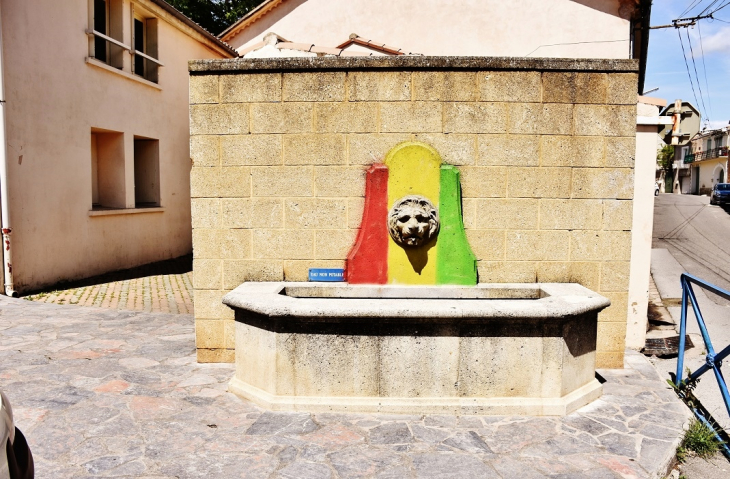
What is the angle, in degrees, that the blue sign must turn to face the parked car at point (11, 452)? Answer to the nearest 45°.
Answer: approximately 45° to its right

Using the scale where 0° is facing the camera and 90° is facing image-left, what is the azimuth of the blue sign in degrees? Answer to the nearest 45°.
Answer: approximately 0°

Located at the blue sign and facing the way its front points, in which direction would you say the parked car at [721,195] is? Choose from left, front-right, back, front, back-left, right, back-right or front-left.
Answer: back-left

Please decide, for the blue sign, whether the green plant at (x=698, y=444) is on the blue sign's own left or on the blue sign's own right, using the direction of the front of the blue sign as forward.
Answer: on the blue sign's own left

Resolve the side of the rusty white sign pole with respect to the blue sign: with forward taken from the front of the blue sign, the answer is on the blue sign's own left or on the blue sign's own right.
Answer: on the blue sign's own left

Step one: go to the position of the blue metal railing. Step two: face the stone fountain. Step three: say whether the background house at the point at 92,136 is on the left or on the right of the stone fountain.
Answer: right

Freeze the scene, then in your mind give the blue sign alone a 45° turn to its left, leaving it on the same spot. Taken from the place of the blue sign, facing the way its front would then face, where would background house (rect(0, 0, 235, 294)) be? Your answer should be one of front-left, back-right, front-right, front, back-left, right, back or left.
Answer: back

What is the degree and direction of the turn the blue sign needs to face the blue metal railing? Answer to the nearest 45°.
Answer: approximately 90° to its left
